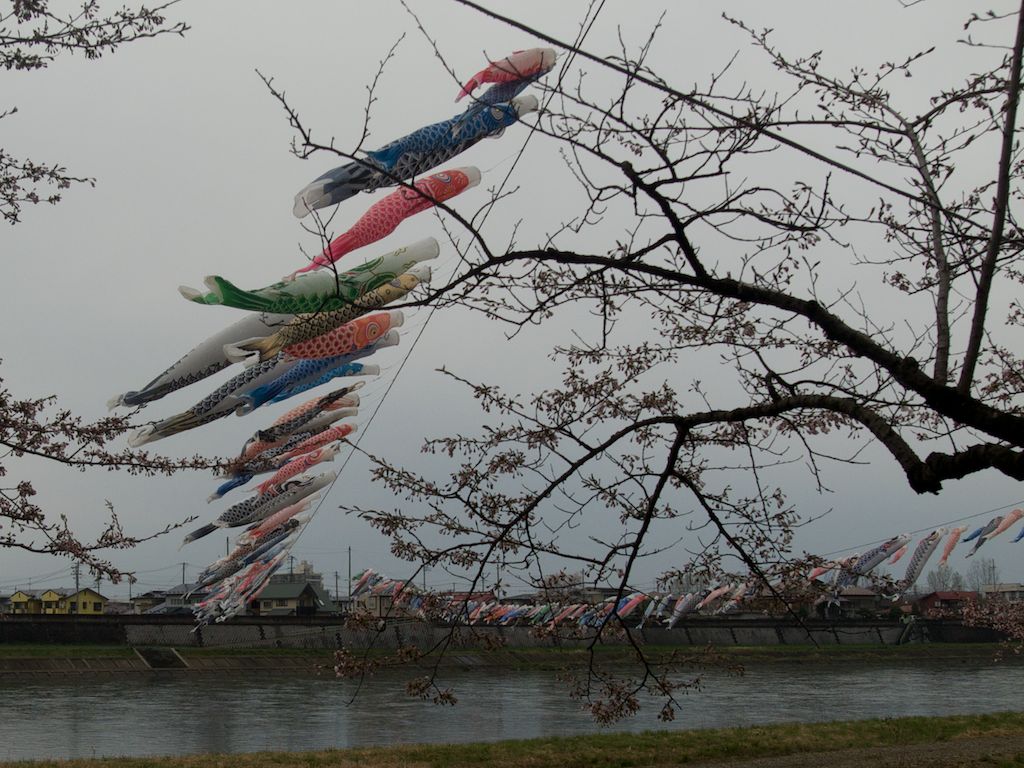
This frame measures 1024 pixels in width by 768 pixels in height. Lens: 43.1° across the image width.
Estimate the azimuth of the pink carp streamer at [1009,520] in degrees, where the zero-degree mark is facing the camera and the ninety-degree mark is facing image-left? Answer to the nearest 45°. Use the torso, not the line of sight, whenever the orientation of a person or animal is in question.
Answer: approximately 270°

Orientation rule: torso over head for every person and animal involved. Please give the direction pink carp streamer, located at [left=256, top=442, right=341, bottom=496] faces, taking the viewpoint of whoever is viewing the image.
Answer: facing to the right of the viewer

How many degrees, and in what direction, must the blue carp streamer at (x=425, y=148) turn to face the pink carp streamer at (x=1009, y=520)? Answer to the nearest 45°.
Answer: approximately 45° to its left

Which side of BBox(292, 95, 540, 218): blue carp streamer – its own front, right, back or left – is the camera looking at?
right

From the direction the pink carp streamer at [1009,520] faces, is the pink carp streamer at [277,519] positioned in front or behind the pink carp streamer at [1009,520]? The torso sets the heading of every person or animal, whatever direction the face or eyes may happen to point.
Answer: behind

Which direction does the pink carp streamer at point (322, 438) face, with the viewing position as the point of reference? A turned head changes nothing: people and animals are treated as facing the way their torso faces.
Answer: facing to the right of the viewer

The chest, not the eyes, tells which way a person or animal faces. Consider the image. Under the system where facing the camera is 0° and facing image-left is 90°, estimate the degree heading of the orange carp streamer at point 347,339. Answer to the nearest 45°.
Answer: approximately 270°

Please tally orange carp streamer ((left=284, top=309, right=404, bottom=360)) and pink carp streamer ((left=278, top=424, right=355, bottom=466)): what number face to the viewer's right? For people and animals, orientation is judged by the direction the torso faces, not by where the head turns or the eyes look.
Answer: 2
